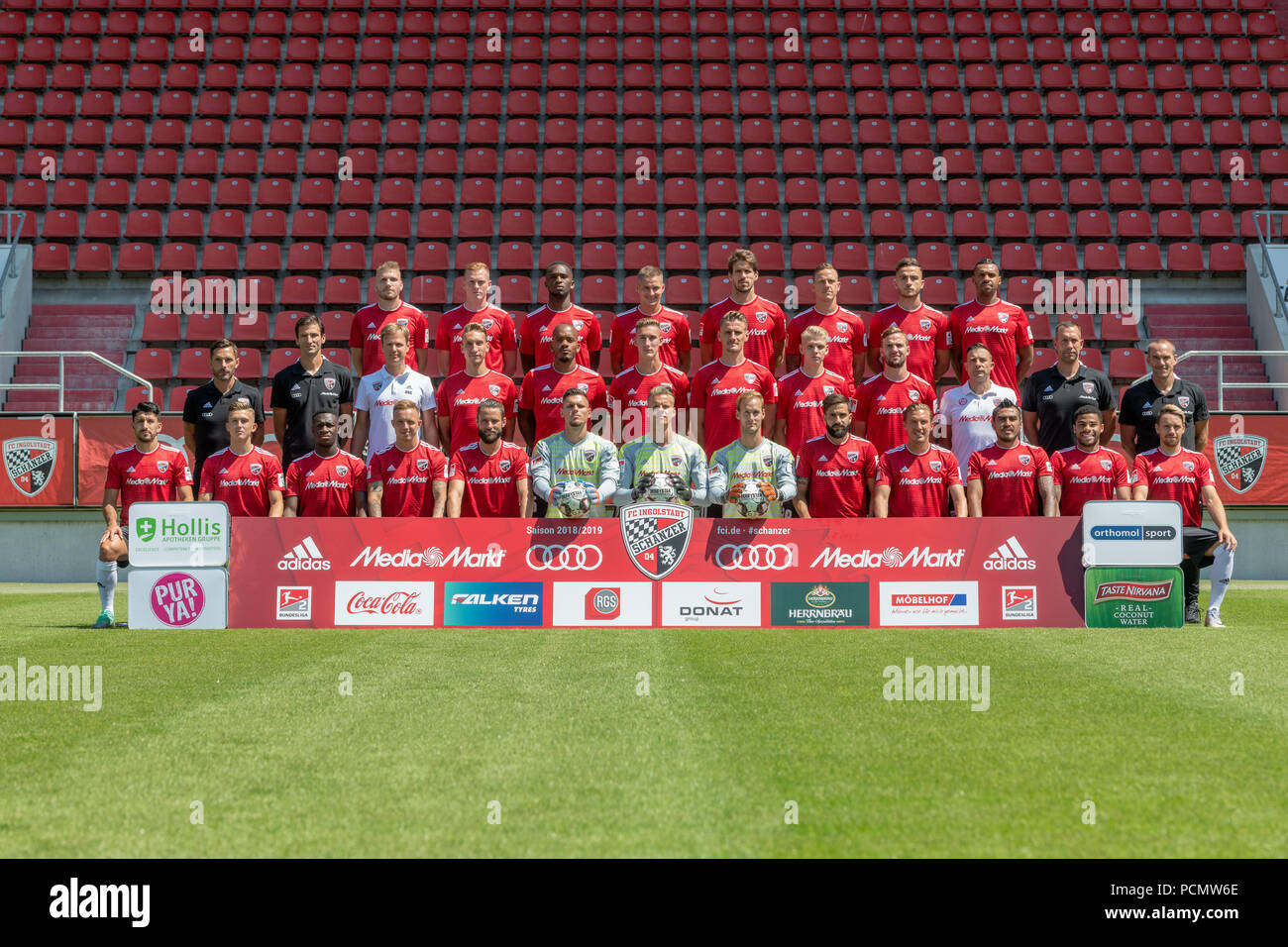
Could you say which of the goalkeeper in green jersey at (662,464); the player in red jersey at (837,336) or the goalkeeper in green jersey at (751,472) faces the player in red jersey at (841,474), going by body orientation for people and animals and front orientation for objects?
the player in red jersey at (837,336)

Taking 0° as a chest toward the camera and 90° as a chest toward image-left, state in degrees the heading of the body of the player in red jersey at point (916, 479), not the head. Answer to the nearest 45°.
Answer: approximately 0°

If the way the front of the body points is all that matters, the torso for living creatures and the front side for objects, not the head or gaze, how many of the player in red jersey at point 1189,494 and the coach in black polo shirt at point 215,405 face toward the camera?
2

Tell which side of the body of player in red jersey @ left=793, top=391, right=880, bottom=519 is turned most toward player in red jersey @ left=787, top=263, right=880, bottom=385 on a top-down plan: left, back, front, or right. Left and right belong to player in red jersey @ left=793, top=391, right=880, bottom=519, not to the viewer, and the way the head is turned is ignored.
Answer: back

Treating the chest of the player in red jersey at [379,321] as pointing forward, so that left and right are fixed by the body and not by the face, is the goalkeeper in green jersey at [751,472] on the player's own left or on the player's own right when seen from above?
on the player's own left

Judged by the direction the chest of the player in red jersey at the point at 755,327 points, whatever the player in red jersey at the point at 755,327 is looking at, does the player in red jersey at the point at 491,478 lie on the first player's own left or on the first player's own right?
on the first player's own right

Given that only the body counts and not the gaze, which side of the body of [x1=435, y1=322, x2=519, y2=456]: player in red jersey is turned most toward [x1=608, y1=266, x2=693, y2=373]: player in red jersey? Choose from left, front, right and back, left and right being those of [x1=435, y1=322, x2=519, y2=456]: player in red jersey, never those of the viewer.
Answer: left
